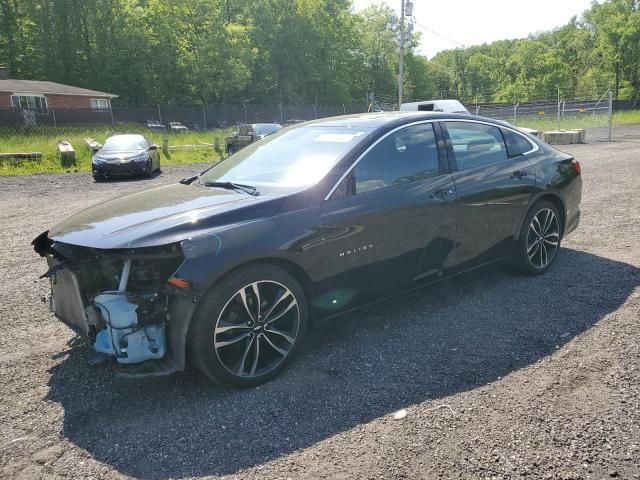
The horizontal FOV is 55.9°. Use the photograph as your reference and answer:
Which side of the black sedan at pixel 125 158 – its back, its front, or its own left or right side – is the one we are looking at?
front

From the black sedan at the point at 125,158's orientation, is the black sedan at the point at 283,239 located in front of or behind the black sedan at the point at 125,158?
in front

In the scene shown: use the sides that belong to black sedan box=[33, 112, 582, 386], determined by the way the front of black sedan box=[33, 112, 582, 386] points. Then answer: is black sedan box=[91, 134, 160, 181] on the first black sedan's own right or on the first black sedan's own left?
on the first black sedan's own right

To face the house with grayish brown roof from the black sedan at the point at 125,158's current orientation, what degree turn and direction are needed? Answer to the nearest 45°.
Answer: approximately 180°

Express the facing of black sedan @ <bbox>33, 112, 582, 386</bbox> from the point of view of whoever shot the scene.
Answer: facing the viewer and to the left of the viewer

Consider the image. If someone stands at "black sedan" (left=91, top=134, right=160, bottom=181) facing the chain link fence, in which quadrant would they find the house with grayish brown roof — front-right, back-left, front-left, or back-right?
front-left

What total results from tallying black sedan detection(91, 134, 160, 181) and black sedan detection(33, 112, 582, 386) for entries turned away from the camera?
0

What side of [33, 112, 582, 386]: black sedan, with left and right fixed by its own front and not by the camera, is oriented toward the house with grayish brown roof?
right
